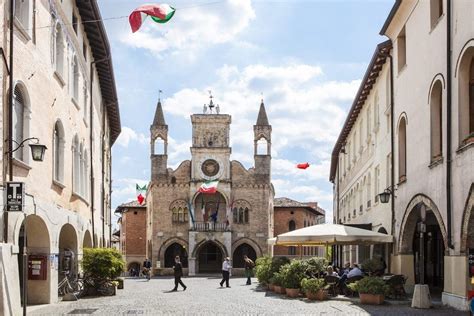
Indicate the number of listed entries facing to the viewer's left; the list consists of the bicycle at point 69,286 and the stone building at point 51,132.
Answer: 1

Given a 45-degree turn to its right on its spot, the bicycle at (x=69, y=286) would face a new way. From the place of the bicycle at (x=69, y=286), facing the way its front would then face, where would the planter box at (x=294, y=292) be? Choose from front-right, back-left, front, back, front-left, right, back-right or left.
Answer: back-right

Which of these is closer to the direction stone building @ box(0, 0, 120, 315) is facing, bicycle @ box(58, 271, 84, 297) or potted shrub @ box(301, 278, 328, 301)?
the potted shrub

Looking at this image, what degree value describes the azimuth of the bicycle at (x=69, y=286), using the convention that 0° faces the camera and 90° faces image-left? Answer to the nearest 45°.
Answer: approximately 90°

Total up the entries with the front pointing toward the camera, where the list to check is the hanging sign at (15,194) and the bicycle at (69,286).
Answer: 1

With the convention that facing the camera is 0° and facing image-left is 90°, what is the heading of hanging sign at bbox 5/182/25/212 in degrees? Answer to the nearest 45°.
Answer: approximately 0°

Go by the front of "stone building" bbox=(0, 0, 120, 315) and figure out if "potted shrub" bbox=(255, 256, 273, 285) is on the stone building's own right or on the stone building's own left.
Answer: on the stone building's own left

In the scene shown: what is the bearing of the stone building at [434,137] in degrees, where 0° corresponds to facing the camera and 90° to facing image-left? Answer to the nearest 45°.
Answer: approximately 45°
